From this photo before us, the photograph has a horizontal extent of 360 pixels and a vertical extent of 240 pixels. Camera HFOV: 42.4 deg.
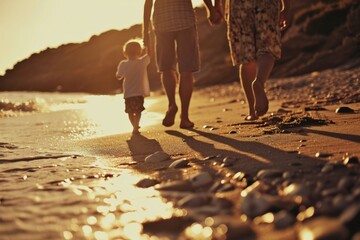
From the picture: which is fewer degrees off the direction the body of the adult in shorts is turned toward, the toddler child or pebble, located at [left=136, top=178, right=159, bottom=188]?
the toddler child

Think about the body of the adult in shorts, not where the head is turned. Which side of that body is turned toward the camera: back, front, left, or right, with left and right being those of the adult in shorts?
back

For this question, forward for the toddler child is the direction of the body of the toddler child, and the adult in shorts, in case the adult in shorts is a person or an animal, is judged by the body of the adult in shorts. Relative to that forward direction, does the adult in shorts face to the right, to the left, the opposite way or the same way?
the same way

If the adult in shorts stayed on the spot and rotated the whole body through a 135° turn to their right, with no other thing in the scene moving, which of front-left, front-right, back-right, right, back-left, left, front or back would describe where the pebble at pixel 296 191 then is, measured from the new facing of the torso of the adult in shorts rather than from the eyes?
front-right

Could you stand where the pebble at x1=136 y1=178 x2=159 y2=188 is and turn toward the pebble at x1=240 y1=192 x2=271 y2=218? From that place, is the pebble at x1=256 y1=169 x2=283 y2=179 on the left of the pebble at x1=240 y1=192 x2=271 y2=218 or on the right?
left

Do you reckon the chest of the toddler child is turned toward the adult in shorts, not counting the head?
no

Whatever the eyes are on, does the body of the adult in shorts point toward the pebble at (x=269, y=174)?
no

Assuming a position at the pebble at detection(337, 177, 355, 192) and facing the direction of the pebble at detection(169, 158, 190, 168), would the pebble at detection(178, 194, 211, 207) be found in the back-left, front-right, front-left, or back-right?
front-left

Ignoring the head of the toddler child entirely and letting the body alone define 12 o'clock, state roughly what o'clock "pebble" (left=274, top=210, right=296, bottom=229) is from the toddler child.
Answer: The pebble is roughly at 6 o'clock from the toddler child.

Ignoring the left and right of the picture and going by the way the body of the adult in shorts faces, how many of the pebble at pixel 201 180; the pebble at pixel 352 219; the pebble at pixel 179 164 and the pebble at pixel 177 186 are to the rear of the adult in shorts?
4

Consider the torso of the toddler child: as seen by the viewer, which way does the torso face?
away from the camera

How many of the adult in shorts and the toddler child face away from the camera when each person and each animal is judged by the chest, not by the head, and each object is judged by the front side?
2

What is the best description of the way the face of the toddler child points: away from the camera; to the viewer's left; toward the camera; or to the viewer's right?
away from the camera

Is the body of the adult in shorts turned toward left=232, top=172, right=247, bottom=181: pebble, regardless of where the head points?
no

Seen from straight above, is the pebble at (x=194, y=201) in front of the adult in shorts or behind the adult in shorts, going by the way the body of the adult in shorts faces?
behind
